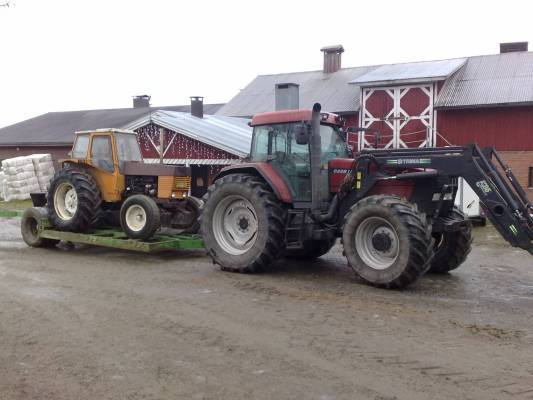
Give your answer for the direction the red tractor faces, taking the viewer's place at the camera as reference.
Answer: facing the viewer and to the right of the viewer

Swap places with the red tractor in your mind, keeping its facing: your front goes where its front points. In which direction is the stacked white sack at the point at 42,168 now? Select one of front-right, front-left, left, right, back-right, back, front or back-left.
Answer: back

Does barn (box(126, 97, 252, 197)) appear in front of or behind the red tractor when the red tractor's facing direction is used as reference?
behind

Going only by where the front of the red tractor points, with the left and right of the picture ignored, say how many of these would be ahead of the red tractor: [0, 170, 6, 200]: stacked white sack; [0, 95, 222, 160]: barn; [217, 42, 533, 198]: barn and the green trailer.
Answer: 0

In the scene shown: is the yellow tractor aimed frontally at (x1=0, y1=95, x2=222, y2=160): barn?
no

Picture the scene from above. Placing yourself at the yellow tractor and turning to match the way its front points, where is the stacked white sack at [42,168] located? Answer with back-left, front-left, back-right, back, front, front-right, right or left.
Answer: back-left

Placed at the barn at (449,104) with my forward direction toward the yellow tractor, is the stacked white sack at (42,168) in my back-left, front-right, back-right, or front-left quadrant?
front-right

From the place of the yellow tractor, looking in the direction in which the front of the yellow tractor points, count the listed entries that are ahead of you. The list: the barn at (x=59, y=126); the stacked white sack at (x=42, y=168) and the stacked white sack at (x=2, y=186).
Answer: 0

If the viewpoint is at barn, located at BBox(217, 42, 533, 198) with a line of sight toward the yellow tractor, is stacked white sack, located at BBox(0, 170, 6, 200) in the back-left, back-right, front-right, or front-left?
front-right

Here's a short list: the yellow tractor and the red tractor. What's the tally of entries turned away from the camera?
0

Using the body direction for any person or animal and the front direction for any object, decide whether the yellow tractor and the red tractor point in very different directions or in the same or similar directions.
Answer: same or similar directions

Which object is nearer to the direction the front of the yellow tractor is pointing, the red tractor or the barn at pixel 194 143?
the red tractor

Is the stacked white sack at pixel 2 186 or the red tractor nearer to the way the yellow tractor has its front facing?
the red tractor

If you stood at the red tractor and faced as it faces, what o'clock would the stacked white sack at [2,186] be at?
The stacked white sack is roughly at 6 o'clock from the red tractor.

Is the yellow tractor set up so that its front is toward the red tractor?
yes

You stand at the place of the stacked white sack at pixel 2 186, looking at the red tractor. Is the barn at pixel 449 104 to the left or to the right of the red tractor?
left

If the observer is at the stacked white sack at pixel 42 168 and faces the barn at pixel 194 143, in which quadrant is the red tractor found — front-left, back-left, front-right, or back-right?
front-right
